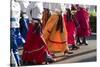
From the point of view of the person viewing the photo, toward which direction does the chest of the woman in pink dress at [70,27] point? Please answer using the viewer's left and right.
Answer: facing away from the viewer and to the right of the viewer
